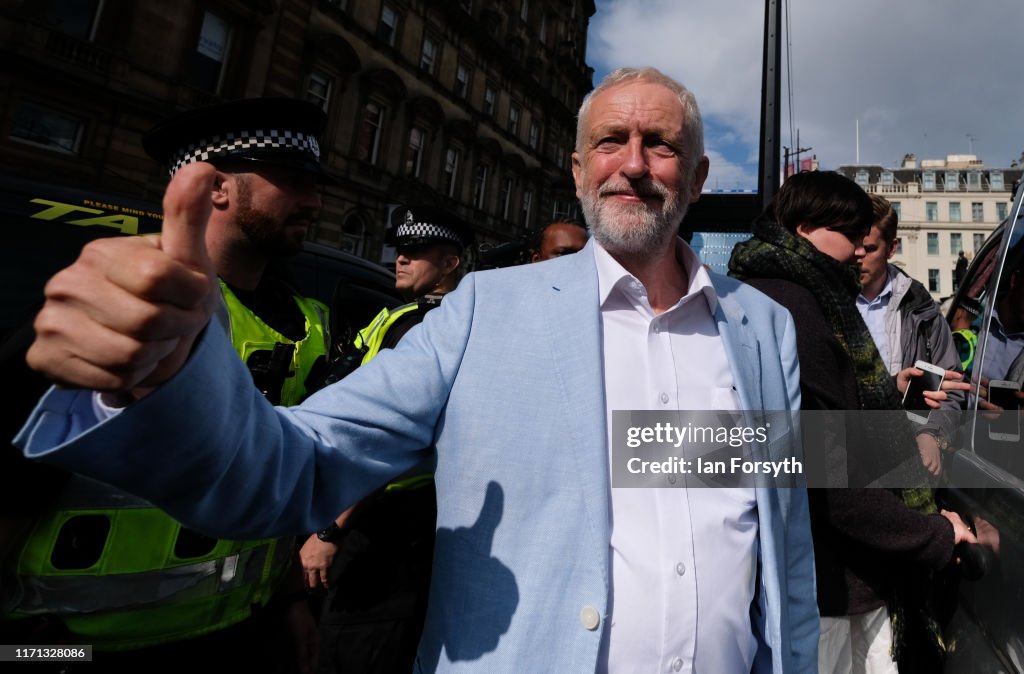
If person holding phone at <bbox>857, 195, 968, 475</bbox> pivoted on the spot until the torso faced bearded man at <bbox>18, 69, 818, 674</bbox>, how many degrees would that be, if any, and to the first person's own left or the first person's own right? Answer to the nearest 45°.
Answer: approximately 45° to the first person's own left

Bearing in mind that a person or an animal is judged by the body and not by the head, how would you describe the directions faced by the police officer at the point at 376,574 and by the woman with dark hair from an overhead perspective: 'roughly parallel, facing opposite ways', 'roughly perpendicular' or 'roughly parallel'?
roughly perpendicular

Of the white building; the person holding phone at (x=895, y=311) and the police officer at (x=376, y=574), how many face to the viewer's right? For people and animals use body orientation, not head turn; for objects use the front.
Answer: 0

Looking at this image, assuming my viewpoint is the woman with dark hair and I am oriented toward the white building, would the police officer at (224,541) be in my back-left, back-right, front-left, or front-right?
back-left

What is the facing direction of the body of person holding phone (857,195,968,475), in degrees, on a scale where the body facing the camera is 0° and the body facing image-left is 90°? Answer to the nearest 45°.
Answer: approximately 45°

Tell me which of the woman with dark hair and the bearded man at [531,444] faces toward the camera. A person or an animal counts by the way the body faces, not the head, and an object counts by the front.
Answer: the bearded man

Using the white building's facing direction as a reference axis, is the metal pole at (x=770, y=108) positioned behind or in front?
in front

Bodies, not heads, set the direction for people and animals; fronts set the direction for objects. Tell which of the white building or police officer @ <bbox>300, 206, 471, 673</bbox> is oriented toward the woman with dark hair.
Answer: the white building

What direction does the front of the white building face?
toward the camera

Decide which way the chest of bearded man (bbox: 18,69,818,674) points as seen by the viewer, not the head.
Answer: toward the camera

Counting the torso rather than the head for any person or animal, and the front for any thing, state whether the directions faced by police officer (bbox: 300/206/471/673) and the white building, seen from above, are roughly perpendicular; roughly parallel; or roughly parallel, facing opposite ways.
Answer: roughly parallel
